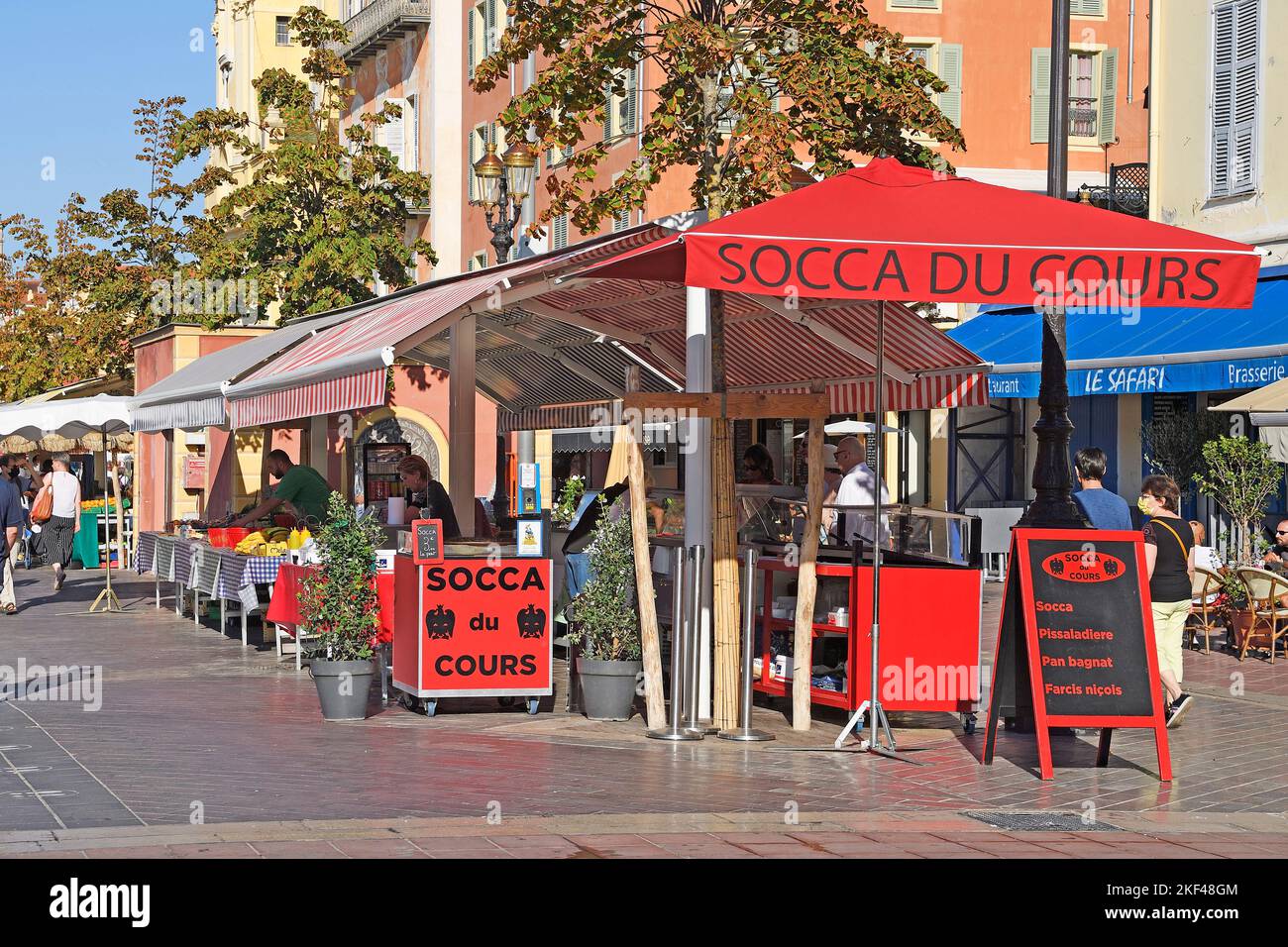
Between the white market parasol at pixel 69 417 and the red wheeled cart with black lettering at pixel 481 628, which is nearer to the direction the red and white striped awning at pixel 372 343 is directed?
the red wheeled cart with black lettering

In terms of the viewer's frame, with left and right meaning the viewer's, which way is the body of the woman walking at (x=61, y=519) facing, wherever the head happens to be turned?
facing away from the viewer

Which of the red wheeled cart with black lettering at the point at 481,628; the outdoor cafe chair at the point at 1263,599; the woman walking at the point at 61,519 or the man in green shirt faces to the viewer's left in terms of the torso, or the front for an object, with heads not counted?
the man in green shirt

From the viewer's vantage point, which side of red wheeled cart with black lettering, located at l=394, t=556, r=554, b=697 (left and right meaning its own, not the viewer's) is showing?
front

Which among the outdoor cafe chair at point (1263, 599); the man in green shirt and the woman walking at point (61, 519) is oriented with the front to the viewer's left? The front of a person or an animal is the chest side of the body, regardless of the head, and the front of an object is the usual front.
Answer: the man in green shirt

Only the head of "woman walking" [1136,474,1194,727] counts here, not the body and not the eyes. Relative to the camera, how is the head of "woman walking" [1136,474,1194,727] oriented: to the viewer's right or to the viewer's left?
to the viewer's left

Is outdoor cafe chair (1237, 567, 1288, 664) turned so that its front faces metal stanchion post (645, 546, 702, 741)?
no

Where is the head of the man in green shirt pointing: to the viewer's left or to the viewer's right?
to the viewer's left

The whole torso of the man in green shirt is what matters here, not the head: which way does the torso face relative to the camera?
to the viewer's left

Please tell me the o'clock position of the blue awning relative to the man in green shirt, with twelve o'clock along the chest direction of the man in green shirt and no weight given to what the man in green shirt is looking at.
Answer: The blue awning is roughly at 6 o'clock from the man in green shirt.

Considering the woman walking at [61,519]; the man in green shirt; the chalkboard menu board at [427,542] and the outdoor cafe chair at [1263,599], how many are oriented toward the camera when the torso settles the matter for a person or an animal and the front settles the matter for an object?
1
